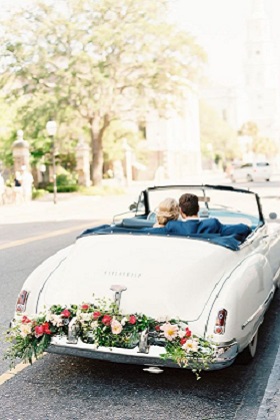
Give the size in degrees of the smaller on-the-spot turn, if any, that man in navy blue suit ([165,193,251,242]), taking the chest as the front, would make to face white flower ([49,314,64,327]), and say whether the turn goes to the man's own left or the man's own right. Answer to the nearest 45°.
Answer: approximately 135° to the man's own left

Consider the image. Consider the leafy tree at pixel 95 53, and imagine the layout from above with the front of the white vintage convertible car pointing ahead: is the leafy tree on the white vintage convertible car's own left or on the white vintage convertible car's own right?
on the white vintage convertible car's own left

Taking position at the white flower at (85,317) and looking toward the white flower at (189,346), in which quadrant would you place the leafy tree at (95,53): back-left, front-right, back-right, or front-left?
back-left

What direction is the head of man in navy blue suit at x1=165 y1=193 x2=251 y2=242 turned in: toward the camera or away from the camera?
away from the camera

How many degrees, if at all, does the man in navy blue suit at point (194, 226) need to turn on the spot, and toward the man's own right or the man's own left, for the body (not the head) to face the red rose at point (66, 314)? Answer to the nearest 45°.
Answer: approximately 135° to the man's own left

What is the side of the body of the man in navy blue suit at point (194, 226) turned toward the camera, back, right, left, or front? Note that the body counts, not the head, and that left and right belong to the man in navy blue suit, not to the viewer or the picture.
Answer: back

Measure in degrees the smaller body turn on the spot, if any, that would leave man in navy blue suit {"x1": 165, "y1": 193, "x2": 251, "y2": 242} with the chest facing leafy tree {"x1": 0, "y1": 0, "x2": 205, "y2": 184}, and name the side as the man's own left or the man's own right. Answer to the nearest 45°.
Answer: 0° — they already face it

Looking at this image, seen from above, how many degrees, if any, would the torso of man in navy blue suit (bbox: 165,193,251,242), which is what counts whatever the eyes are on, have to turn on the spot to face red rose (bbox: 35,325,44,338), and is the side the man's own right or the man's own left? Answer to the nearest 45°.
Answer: approximately 135° to the man's own left

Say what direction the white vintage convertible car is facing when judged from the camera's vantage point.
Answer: facing away from the viewer and to the right of the viewer
